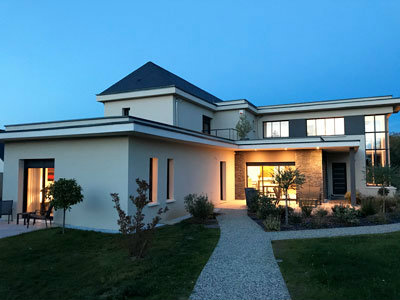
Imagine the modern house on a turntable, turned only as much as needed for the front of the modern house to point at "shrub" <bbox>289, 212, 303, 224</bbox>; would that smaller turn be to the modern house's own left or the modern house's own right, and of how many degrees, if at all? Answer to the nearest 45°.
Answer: approximately 45° to the modern house's own left

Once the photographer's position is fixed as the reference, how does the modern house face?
facing the viewer

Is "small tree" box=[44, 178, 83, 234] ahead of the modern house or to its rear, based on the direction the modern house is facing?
ahead

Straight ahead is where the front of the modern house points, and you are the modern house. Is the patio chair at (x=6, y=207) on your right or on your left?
on your right

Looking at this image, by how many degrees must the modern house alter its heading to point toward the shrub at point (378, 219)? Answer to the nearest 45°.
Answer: approximately 45° to its left
